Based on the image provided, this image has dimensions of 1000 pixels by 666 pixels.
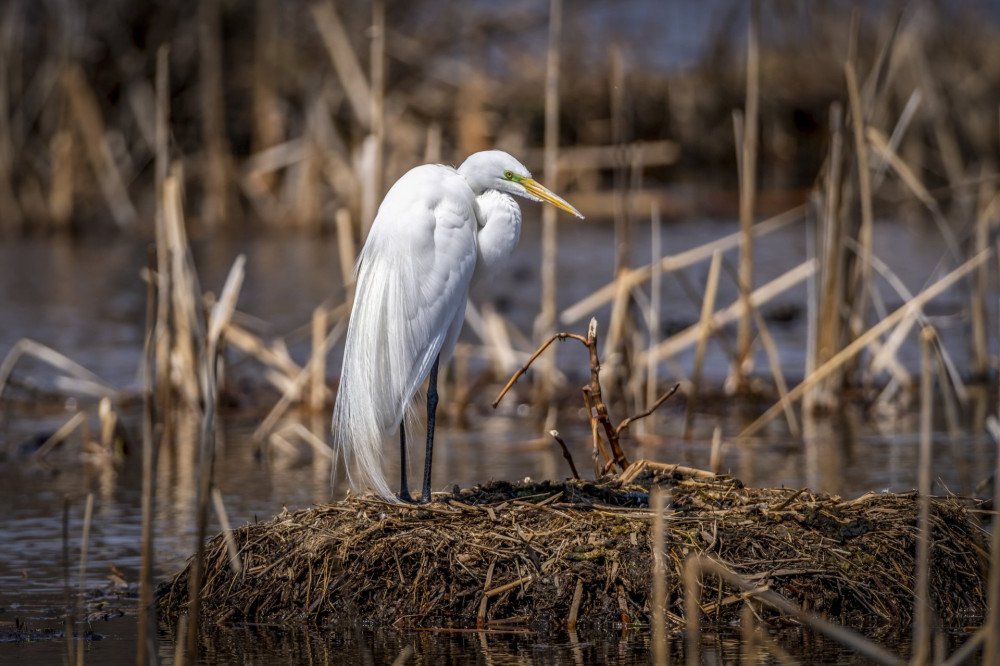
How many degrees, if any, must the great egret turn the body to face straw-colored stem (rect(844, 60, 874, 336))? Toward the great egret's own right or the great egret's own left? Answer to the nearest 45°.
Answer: approximately 45° to the great egret's own left

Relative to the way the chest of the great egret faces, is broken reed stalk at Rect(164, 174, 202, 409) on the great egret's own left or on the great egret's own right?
on the great egret's own left

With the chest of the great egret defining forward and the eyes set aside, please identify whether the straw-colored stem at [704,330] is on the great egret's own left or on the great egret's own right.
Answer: on the great egret's own left

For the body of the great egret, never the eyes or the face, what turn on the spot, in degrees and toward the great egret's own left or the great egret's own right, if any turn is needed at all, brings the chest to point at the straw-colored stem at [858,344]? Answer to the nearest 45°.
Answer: approximately 45° to the great egret's own left

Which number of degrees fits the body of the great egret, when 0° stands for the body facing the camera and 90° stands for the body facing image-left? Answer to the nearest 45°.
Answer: approximately 270°

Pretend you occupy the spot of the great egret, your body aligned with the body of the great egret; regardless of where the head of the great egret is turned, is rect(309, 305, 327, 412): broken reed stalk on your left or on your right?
on your left

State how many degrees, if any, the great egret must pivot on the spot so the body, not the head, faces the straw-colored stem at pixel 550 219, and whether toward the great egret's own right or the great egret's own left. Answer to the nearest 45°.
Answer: approximately 90° to the great egret's own left

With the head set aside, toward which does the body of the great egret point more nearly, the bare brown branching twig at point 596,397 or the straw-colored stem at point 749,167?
the bare brown branching twig

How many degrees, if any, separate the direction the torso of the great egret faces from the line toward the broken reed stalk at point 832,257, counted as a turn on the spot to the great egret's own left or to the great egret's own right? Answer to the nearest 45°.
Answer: approximately 45° to the great egret's own left

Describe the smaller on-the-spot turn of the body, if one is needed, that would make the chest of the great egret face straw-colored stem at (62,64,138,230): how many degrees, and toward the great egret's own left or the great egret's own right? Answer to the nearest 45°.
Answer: approximately 90° to the great egret's own left

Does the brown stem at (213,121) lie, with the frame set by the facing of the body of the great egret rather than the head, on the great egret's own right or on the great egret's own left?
on the great egret's own left
